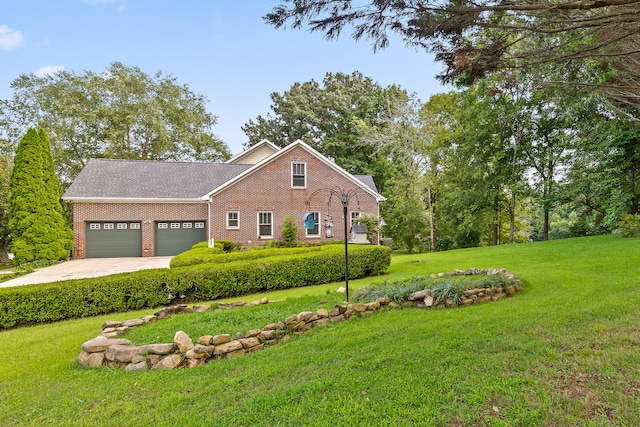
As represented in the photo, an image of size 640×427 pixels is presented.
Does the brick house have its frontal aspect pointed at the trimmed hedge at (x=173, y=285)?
yes

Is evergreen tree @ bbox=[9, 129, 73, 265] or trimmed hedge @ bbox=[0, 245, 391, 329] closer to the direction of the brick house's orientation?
the trimmed hedge

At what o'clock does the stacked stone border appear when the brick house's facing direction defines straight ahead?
The stacked stone border is roughly at 12 o'clock from the brick house.

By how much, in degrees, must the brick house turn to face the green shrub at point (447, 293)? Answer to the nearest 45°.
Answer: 0° — it already faces it

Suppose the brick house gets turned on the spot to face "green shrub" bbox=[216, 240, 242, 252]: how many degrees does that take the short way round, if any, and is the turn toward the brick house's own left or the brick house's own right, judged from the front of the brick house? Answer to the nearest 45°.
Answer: approximately 45° to the brick house's own left

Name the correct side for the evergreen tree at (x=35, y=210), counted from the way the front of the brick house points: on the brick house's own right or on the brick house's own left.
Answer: on the brick house's own right
